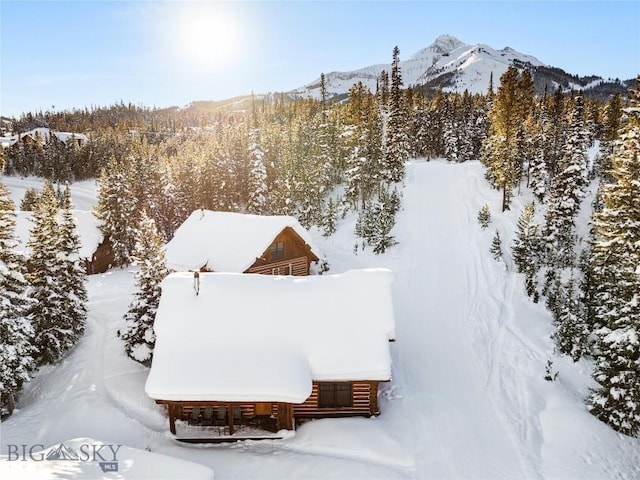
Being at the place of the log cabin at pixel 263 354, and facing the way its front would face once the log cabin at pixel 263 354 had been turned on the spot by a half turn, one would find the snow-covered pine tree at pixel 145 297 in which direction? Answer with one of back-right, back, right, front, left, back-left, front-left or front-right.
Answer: front-left

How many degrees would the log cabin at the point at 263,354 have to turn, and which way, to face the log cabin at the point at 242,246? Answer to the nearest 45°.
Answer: approximately 180°

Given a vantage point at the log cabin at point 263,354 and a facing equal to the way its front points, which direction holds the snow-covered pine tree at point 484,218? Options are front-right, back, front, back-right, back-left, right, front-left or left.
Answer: back-left

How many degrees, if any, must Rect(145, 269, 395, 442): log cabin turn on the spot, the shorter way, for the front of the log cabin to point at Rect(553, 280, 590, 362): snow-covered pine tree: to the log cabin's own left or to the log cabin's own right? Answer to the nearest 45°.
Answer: approximately 90° to the log cabin's own left

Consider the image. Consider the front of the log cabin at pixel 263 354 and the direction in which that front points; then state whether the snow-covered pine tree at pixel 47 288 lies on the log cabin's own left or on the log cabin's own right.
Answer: on the log cabin's own right

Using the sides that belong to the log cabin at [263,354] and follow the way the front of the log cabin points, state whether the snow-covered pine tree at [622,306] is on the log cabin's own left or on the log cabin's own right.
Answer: on the log cabin's own left

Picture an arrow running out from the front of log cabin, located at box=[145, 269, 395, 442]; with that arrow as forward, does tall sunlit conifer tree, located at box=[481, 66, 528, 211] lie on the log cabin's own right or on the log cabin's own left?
on the log cabin's own left

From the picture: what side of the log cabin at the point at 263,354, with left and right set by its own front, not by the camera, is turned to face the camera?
front

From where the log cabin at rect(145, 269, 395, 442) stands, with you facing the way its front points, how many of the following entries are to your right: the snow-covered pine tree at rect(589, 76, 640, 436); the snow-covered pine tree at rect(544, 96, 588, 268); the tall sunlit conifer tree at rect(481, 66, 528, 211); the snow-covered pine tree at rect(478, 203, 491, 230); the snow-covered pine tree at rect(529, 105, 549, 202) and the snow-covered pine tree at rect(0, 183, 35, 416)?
1

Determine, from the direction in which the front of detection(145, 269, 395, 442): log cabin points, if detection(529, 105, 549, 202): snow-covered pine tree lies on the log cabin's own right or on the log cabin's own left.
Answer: on the log cabin's own left

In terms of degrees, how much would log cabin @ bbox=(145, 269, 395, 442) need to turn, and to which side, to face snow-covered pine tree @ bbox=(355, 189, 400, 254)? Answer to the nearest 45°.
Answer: approximately 135° to its left

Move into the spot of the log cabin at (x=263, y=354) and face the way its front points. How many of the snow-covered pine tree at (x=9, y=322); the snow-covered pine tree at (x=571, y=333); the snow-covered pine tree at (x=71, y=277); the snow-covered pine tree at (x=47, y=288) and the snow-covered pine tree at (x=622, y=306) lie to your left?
2

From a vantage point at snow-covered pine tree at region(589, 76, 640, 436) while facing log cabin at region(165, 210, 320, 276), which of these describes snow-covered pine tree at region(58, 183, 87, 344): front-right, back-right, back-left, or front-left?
front-left

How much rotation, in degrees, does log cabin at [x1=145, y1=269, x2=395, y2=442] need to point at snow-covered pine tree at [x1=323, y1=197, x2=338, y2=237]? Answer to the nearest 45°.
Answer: approximately 180°

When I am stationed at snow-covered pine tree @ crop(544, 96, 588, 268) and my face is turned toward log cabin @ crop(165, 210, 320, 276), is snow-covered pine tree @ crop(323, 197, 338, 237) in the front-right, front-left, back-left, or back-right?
front-right

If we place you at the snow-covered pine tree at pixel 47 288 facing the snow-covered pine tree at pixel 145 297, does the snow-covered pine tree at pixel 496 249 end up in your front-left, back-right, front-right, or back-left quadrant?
front-left
